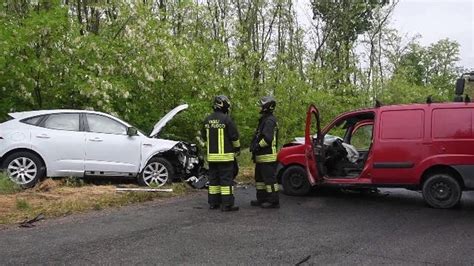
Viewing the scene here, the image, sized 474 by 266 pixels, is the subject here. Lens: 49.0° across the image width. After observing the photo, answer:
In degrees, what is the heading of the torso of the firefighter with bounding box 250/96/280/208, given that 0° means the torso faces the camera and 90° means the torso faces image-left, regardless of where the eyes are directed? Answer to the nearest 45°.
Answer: approximately 90°

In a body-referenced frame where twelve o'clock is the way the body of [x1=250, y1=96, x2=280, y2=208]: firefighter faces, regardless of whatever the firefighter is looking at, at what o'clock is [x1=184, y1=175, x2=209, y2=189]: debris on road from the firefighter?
The debris on road is roughly at 2 o'clock from the firefighter.

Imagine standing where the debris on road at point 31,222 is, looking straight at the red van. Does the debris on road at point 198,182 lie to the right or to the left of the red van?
left

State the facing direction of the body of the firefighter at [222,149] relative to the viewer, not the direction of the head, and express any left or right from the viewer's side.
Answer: facing away from the viewer and to the right of the viewer

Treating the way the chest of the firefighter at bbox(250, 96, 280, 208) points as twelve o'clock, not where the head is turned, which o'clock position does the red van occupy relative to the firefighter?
The red van is roughly at 6 o'clock from the firefighter.

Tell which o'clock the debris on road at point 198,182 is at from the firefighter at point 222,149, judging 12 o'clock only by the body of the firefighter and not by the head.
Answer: The debris on road is roughly at 10 o'clock from the firefighter.

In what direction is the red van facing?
to the viewer's left

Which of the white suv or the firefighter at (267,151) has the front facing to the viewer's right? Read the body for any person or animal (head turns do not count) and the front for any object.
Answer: the white suv

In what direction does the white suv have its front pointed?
to the viewer's right
